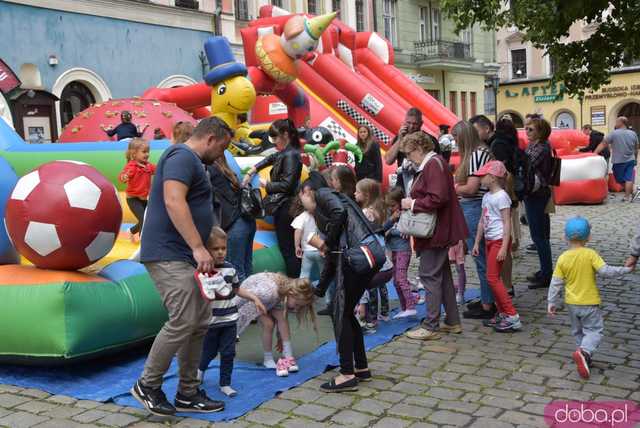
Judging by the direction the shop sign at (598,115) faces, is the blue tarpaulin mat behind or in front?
in front

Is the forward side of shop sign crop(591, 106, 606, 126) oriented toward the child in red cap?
yes

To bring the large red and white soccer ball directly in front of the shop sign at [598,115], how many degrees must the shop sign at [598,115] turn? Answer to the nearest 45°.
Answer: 0° — it already faces it

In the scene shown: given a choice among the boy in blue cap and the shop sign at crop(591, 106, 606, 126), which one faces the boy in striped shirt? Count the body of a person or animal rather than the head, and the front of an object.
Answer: the shop sign

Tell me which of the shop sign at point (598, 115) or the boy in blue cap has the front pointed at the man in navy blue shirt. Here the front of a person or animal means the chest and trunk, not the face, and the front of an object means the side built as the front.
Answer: the shop sign

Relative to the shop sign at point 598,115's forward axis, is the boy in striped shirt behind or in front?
in front
